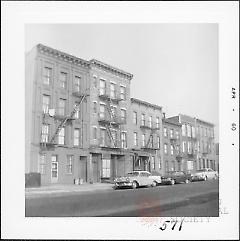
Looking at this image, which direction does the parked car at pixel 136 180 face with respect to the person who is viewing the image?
facing the viewer and to the left of the viewer

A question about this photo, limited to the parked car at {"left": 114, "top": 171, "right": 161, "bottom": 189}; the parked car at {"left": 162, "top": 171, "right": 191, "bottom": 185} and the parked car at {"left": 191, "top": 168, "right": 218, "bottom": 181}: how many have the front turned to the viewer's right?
0

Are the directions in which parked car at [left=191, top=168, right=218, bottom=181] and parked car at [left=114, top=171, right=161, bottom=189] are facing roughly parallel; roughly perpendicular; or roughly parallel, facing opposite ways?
roughly parallel

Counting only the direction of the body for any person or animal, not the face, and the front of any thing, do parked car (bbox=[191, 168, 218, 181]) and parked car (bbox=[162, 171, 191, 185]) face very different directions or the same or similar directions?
same or similar directions

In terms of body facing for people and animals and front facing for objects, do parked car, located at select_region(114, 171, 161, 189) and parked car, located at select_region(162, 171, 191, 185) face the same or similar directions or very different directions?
same or similar directions

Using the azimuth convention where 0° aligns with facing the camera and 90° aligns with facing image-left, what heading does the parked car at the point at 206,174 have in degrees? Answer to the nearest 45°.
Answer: approximately 45°

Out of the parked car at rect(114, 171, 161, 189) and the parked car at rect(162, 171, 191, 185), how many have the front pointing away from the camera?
0

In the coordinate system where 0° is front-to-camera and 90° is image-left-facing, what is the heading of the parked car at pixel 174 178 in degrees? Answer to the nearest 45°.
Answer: approximately 45°
